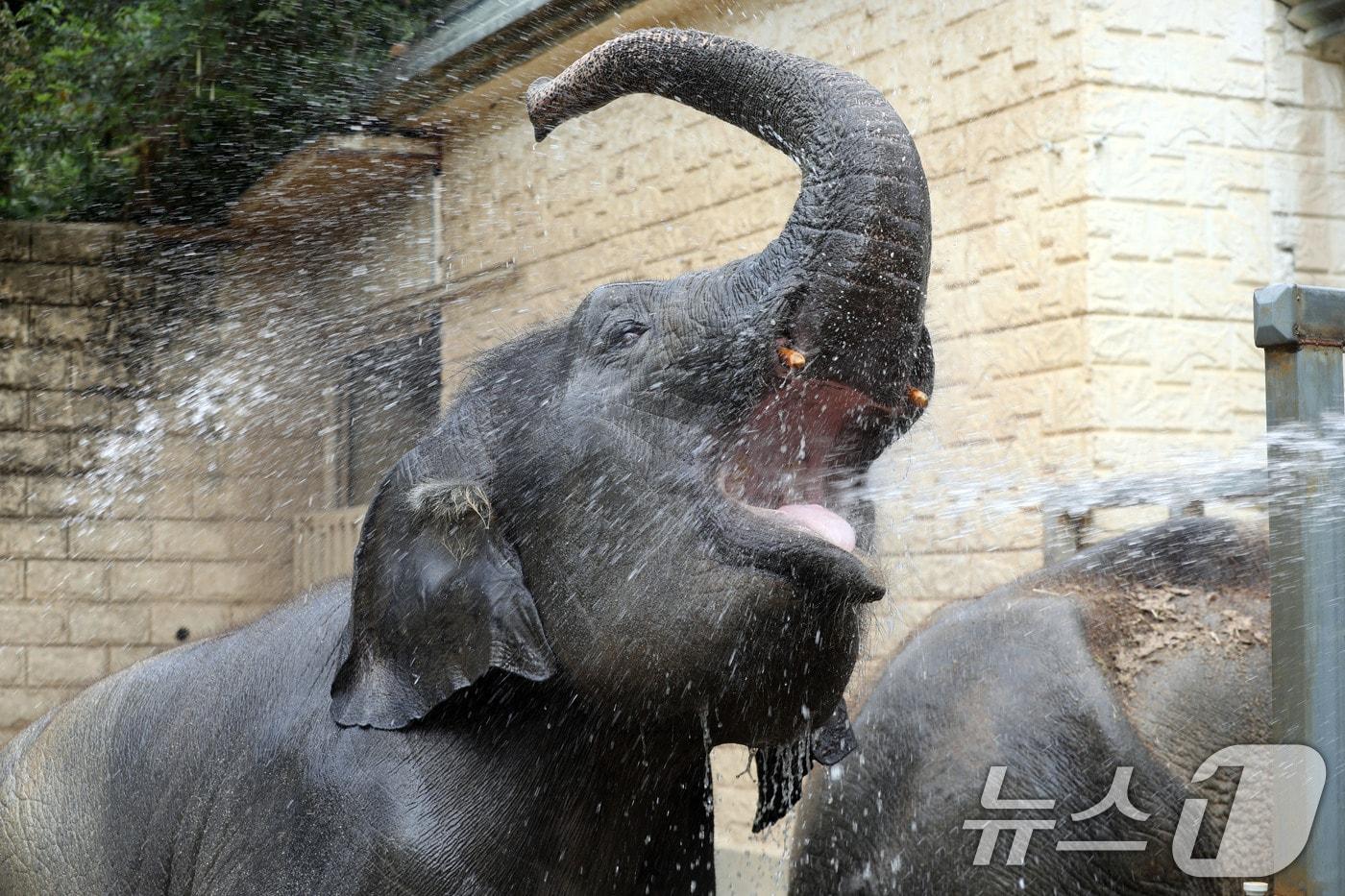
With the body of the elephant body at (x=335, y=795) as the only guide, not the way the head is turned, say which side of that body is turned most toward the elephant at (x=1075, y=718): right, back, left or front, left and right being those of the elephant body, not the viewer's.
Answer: front

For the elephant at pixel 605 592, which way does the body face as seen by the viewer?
to the viewer's right

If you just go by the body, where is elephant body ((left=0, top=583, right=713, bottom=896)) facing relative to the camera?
to the viewer's right

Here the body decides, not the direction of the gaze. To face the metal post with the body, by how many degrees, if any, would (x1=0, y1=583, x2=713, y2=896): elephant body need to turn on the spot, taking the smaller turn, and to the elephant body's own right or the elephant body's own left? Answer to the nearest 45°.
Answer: approximately 45° to the elephant body's own right
